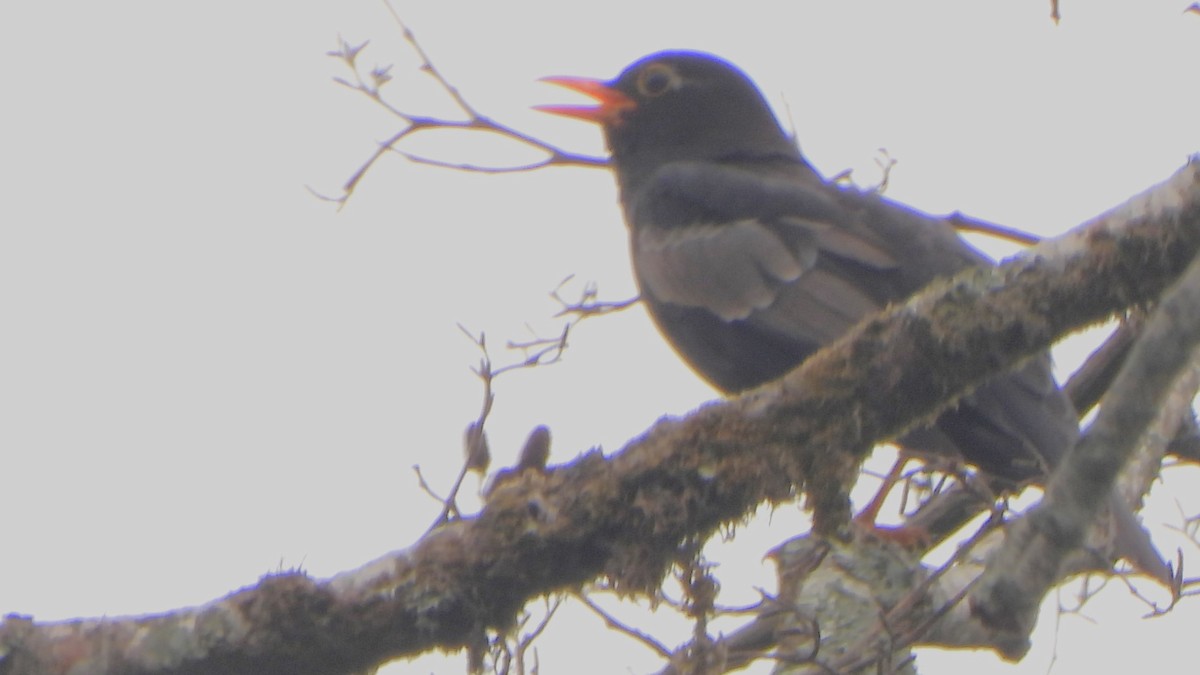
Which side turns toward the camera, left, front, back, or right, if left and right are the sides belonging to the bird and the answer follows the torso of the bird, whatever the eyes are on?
left
